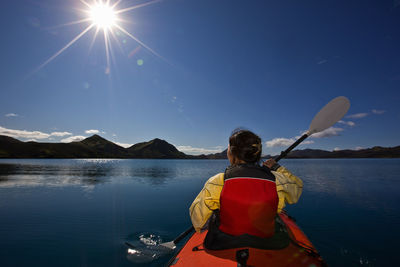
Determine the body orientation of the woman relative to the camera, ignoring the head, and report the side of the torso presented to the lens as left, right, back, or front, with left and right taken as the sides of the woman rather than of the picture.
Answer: back
